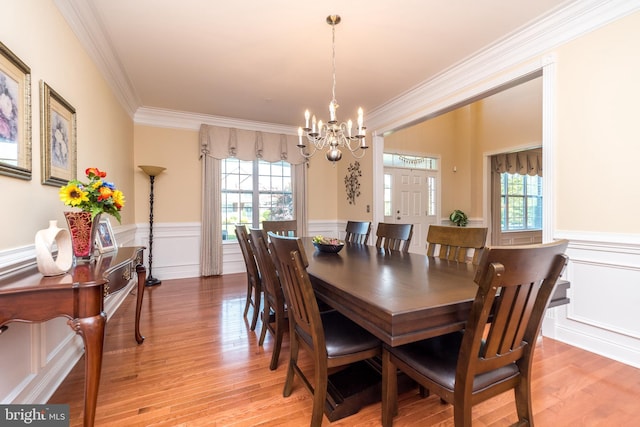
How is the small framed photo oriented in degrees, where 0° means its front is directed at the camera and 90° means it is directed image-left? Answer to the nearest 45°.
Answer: approximately 315°

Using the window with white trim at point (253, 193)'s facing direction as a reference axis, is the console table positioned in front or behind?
in front

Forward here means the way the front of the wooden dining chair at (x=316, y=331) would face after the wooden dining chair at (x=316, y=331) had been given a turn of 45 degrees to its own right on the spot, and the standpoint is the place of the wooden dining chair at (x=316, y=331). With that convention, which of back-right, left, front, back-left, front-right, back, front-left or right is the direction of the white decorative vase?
back

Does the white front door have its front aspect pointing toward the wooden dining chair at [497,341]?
yes

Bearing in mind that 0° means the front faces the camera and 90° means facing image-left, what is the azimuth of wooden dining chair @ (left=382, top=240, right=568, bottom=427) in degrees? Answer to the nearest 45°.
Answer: approximately 135°

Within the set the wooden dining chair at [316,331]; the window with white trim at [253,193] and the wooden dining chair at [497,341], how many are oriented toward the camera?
1

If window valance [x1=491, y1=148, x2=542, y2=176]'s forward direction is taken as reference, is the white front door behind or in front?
in front

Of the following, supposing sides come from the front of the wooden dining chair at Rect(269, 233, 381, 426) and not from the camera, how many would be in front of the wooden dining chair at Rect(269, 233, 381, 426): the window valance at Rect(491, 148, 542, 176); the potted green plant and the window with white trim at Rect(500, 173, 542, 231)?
3

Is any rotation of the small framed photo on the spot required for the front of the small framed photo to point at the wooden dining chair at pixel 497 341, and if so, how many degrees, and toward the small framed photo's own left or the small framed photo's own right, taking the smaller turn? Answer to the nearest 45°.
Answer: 0° — it already faces it

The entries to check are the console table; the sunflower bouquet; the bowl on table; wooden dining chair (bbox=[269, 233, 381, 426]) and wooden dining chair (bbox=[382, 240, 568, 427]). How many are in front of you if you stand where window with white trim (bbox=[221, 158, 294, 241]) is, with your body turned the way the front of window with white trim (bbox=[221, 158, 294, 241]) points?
5
